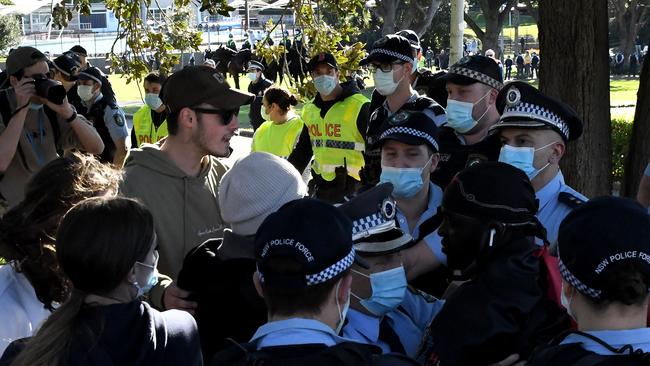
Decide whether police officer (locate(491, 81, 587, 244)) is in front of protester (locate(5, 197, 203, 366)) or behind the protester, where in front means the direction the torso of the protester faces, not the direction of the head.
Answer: in front

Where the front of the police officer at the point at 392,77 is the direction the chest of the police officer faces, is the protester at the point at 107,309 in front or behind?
in front

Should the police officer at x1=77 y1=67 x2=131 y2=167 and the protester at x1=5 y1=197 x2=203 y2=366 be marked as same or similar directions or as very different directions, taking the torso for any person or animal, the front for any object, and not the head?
very different directions

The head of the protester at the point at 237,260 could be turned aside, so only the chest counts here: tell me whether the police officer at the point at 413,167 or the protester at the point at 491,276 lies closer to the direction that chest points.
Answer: the police officer

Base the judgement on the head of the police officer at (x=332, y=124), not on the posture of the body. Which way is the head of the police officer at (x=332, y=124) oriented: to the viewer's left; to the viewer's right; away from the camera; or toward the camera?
toward the camera

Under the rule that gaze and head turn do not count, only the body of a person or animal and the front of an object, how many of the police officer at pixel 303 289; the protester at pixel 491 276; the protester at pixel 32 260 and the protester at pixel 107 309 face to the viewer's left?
1

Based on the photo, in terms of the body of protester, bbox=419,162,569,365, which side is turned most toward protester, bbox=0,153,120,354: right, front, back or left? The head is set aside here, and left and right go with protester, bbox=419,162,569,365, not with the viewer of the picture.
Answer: front

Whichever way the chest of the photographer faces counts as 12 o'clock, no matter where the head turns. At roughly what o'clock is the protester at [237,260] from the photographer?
The protester is roughly at 1 o'clock from the photographer.

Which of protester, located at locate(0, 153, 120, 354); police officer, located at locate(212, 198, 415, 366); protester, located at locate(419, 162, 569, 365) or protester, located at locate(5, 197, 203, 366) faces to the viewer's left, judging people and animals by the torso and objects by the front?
protester, located at locate(419, 162, 569, 365)

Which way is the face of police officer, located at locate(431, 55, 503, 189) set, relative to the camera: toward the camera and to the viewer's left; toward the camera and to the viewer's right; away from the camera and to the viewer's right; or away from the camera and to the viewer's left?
toward the camera and to the viewer's left

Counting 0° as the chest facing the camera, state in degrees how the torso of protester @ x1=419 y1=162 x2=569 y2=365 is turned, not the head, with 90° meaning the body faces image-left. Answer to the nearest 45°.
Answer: approximately 90°

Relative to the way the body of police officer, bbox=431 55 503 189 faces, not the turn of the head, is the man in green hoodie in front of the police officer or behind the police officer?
in front

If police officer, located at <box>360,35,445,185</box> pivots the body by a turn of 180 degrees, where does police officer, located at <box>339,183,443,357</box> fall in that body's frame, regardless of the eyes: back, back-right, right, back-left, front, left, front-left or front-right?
back-right

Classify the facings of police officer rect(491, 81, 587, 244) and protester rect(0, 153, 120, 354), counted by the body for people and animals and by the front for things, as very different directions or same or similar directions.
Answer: very different directions
